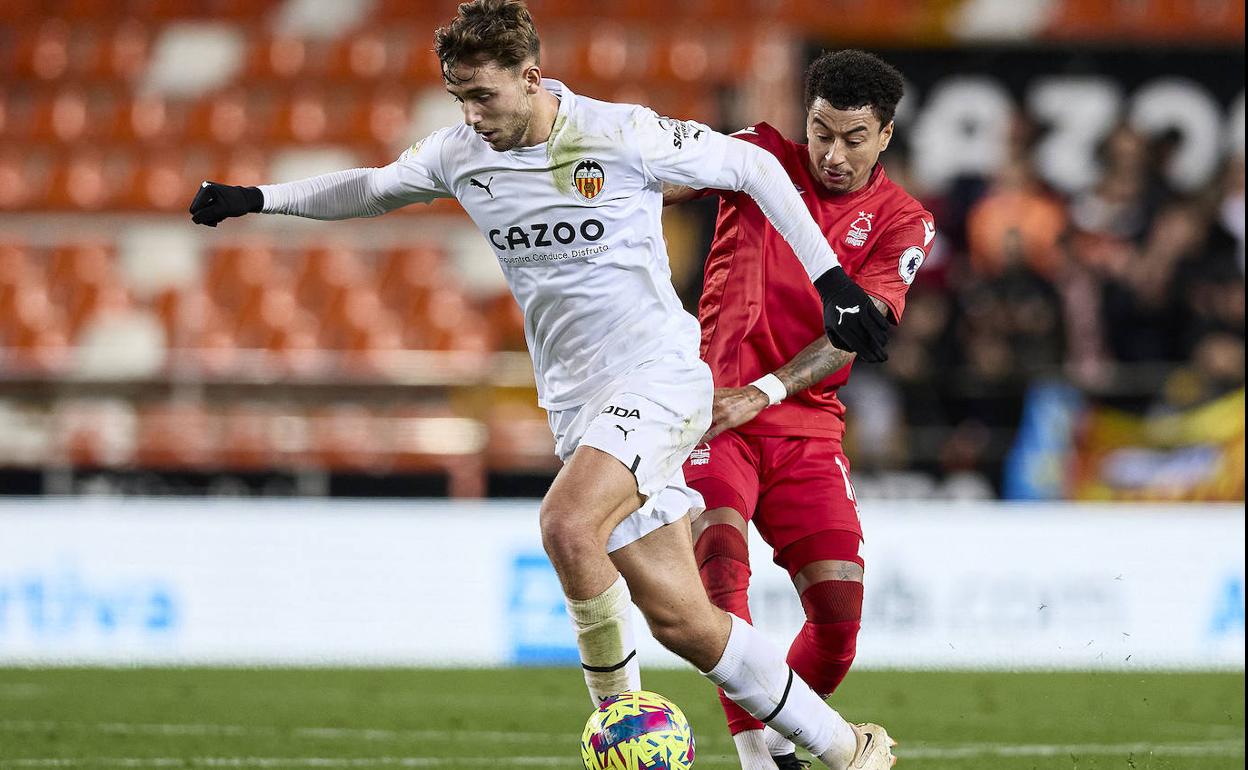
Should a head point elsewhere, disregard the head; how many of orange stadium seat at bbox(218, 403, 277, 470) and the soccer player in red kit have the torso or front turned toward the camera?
2

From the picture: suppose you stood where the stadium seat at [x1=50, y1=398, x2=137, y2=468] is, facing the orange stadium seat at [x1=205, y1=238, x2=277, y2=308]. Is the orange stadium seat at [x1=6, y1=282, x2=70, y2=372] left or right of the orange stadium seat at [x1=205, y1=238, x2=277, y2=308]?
left

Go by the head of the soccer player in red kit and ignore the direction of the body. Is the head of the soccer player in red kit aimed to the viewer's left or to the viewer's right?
to the viewer's left

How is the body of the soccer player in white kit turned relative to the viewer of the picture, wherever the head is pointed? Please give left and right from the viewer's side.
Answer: facing the viewer and to the left of the viewer

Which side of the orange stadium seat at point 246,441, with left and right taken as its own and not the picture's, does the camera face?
front

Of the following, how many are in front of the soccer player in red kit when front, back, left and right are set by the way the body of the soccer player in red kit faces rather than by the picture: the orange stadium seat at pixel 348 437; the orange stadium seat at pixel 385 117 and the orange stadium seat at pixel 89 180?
0

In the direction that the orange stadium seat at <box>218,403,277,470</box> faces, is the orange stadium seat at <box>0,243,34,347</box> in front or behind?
behind

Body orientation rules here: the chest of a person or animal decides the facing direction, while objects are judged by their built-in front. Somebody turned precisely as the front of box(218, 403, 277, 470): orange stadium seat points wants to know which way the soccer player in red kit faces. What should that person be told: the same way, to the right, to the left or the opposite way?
the same way

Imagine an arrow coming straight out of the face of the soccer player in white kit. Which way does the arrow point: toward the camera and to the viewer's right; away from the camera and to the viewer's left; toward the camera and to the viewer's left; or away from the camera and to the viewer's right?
toward the camera and to the viewer's left

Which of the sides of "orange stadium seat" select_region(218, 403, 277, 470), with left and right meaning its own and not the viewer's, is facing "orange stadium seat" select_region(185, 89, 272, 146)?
back

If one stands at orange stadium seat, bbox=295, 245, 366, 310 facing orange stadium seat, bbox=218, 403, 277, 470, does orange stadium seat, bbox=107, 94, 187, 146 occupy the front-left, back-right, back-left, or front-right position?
back-right

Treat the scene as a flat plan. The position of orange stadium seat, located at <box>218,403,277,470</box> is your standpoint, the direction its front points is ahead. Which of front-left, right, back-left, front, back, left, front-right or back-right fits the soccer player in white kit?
front

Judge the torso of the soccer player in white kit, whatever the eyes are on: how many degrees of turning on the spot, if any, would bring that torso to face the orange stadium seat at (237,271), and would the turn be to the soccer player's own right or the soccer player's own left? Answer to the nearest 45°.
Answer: approximately 135° to the soccer player's own right

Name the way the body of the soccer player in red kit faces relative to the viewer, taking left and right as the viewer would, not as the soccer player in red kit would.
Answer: facing the viewer

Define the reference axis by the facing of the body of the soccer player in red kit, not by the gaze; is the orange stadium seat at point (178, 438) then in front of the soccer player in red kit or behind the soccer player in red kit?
behind

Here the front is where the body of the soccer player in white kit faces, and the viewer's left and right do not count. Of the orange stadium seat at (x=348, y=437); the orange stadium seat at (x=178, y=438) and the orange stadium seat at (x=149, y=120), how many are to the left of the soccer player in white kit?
0

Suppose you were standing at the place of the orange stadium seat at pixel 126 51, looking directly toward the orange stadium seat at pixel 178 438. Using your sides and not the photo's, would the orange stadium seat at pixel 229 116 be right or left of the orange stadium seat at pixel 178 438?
left
